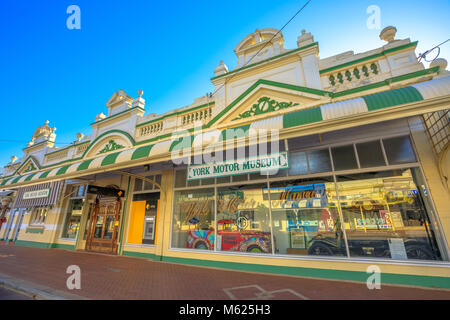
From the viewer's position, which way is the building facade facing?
facing the viewer and to the left of the viewer
